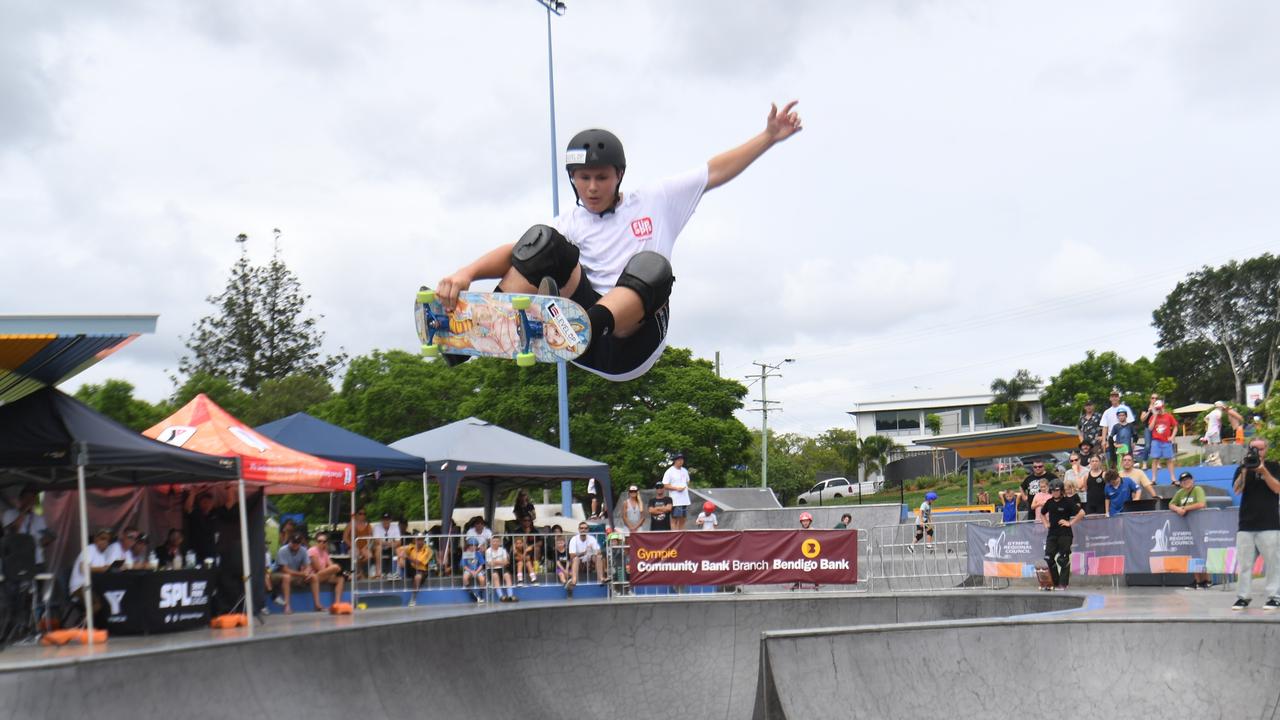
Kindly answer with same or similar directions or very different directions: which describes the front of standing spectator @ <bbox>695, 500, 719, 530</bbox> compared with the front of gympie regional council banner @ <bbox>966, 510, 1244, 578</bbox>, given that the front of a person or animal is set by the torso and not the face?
same or similar directions

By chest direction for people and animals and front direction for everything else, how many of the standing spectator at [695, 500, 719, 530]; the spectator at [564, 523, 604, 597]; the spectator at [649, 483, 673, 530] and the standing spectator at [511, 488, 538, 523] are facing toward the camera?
4

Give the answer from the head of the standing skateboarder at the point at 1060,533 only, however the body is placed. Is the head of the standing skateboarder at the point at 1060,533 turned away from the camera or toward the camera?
toward the camera

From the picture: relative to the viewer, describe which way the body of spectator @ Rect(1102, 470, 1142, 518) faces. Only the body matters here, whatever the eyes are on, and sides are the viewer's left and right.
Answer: facing the viewer and to the left of the viewer

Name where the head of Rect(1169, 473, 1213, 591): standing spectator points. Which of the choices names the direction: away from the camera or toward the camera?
toward the camera

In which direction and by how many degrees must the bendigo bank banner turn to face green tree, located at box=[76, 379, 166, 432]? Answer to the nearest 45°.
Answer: approximately 135° to its right

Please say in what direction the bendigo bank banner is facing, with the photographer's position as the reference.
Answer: facing the viewer

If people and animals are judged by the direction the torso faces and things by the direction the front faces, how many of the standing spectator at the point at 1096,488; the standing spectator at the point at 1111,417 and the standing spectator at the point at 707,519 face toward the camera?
3

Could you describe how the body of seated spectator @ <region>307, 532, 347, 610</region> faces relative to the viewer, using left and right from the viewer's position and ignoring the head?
facing the viewer and to the right of the viewer

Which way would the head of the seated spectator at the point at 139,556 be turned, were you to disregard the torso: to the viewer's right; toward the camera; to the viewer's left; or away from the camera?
toward the camera

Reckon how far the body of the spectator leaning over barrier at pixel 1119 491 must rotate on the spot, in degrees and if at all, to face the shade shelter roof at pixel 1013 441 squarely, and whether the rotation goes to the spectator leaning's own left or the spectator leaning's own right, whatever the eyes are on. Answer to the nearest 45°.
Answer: approximately 135° to the spectator leaning's own right

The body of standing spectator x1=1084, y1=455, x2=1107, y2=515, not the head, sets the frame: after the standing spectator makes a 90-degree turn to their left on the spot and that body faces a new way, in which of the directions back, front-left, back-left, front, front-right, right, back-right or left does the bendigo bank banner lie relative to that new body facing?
back

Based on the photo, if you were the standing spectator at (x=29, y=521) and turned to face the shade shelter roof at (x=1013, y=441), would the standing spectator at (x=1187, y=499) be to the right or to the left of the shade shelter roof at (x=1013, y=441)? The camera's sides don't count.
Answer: right

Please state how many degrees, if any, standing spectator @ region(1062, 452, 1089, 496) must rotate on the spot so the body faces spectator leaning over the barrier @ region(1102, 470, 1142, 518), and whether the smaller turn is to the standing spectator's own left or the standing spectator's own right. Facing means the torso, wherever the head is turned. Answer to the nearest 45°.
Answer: approximately 45° to the standing spectator's own left

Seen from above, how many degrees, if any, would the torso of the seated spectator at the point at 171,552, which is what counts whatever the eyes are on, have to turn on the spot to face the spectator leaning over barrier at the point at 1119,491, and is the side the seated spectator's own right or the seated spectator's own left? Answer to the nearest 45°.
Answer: approximately 45° to the seated spectator's own left

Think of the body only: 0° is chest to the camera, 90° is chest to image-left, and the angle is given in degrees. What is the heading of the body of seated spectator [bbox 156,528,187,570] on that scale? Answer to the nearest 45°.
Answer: approximately 315°

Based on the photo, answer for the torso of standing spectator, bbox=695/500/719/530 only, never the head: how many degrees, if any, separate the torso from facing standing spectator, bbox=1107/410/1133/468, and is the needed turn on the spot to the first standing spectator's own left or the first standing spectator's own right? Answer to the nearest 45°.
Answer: approximately 90° to the first standing spectator's own left

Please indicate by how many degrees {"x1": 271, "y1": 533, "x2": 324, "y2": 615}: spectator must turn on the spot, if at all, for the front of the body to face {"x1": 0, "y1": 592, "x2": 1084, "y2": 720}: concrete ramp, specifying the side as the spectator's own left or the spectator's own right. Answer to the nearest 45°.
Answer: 0° — they already face it

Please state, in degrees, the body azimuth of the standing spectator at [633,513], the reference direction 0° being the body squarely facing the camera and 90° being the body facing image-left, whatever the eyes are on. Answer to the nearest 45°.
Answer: approximately 0°

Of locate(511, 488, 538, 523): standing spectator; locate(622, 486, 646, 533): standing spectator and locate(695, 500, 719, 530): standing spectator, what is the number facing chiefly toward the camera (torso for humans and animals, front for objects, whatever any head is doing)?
3

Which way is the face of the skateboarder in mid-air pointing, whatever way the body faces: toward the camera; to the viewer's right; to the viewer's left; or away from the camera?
toward the camera
